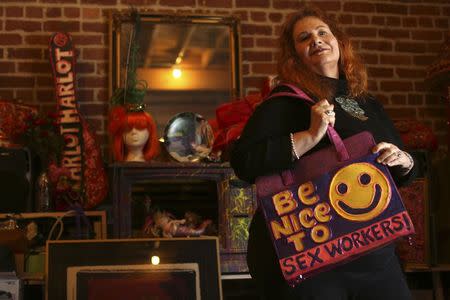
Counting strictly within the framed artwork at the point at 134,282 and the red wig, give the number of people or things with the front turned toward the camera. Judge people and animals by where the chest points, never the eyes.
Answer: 2

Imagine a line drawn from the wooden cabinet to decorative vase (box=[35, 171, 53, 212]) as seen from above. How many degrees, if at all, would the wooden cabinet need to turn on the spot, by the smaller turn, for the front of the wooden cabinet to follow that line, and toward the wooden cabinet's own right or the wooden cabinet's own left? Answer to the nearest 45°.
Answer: approximately 90° to the wooden cabinet's own right

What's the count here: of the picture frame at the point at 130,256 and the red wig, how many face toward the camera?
2
